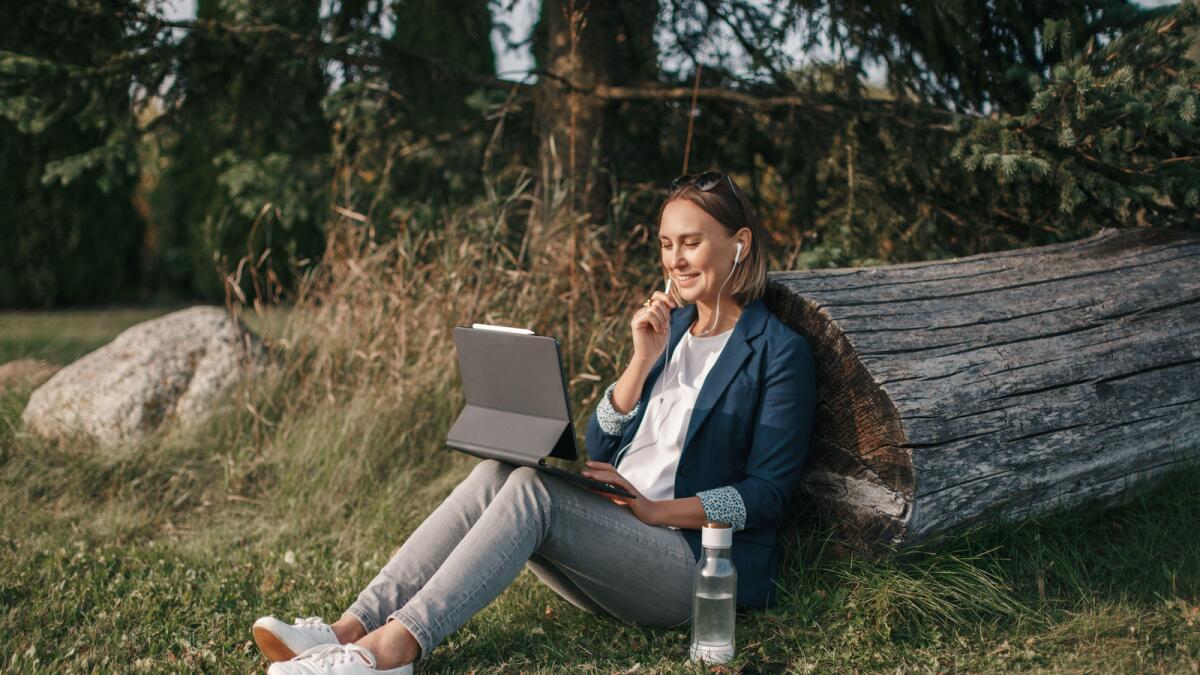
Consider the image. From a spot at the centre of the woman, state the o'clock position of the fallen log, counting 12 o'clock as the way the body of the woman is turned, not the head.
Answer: The fallen log is roughly at 7 o'clock from the woman.

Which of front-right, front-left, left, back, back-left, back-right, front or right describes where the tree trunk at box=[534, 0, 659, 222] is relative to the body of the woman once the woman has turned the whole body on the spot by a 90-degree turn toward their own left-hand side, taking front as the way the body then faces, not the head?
back-left

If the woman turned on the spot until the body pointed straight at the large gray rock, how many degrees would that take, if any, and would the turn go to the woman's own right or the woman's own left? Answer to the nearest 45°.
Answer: approximately 90° to the woman's own right

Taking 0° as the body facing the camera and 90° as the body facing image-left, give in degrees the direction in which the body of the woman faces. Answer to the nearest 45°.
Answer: approximately 45°
